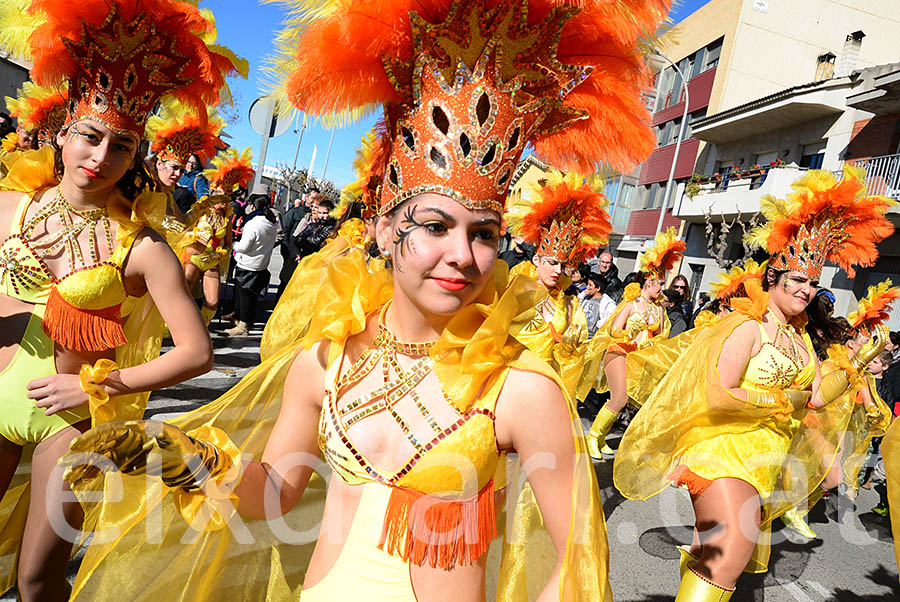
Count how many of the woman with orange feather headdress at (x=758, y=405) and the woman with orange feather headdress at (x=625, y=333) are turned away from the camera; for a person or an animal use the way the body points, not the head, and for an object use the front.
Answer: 0

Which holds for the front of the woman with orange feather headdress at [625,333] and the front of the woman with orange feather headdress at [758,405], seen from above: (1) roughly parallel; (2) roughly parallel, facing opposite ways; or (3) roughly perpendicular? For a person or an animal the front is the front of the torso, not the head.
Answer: roughly parallel

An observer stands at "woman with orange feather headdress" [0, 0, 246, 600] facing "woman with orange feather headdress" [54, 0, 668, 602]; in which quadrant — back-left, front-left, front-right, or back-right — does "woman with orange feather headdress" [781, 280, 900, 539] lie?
front-left

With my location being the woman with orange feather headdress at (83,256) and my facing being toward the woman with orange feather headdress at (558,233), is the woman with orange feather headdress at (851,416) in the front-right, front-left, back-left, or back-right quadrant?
front-right

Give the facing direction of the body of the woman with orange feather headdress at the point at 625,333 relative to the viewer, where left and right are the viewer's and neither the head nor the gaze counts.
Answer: facing the viewer and to the right of the viewer

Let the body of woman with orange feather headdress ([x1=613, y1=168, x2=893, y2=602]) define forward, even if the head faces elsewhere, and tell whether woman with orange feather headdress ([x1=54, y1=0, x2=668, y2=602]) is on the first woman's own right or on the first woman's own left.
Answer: on the first woman's own right

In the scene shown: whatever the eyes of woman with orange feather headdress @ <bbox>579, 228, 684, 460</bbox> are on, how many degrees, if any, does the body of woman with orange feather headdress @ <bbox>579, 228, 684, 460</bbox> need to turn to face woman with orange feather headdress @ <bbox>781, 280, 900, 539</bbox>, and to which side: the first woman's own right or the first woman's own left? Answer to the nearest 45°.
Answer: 0° — they already face them

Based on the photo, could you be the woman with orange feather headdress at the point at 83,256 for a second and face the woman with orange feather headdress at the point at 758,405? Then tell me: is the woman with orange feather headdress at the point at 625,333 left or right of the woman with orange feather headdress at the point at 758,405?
left

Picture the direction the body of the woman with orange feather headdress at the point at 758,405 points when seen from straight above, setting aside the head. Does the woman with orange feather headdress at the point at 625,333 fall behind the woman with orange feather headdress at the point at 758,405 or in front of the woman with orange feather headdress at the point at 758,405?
behind
